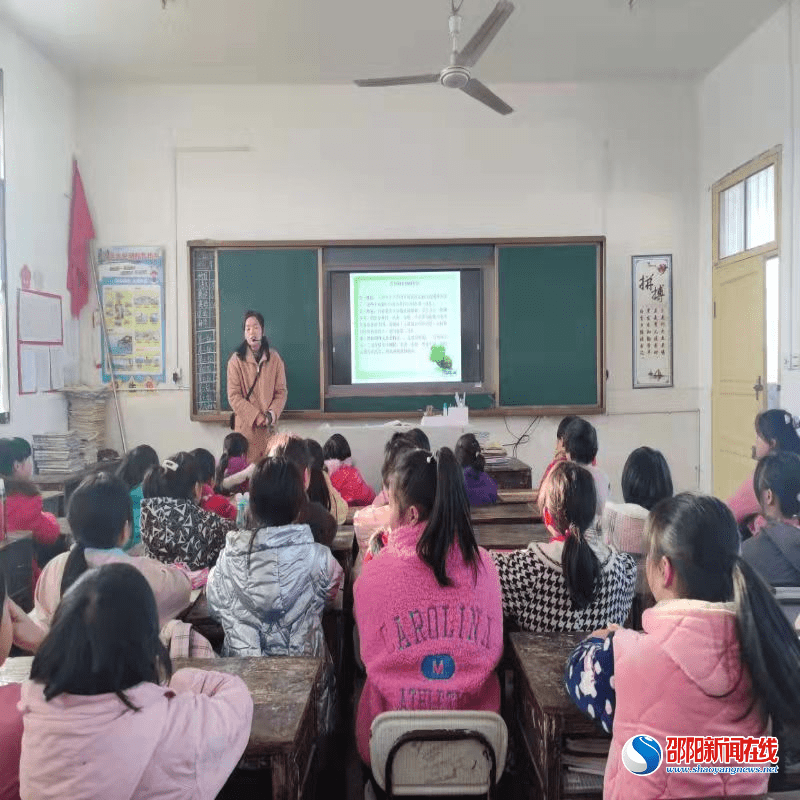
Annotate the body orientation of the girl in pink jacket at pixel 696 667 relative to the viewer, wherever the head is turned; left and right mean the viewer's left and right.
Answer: facing away from the viewer and to the left of the viewer

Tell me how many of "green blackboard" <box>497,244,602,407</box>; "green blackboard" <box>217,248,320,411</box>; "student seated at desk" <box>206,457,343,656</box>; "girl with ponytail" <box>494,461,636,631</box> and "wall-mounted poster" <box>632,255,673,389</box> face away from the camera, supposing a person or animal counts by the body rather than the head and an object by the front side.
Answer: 2

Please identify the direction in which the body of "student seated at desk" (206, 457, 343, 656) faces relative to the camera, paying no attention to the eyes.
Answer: away from the camera

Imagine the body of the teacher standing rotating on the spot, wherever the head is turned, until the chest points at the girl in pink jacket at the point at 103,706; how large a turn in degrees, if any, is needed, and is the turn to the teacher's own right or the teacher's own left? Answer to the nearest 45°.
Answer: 0° — they already face them

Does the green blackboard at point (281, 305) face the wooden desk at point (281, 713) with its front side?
yes

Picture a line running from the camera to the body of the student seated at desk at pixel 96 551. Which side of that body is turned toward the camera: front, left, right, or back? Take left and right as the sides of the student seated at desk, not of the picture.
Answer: back

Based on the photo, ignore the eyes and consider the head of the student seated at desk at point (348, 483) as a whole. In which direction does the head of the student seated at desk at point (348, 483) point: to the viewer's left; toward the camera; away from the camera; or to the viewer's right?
away from the camera

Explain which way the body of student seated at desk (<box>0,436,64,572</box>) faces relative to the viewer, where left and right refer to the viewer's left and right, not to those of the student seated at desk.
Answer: facing away from the viewer and to the right of the viewer

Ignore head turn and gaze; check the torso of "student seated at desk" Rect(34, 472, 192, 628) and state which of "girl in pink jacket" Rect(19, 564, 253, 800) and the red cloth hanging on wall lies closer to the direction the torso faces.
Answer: the red cloth hanging on wall

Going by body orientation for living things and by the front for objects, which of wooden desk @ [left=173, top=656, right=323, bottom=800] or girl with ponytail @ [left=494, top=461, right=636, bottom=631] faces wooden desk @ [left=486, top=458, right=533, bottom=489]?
the girl with ponytail

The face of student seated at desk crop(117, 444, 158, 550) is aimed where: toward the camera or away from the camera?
away from the camera
